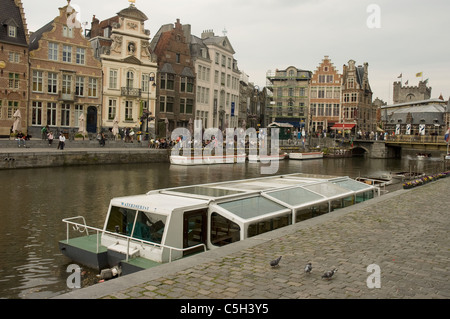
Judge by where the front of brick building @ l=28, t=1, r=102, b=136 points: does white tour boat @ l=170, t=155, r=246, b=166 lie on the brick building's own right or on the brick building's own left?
on the brick building's own left

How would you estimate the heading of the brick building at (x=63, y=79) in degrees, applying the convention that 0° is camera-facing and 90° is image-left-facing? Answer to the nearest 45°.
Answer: approximately 0°

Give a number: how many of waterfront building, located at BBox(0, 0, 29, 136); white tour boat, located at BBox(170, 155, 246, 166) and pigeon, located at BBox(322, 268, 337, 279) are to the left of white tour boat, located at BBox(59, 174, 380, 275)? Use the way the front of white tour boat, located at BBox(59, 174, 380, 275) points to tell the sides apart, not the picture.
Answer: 1

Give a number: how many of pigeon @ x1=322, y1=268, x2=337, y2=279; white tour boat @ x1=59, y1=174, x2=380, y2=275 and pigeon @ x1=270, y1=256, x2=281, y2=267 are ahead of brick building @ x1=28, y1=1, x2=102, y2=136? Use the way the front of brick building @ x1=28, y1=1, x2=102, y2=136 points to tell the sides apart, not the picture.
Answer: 3

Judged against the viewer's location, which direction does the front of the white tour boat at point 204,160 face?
facing to the left of the viewer

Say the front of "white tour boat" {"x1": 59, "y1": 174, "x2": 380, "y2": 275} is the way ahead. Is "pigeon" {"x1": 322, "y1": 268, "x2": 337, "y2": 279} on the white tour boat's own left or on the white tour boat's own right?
on the white tour boat's own left

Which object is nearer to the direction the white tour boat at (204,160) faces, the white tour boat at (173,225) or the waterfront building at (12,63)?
the waterfront building

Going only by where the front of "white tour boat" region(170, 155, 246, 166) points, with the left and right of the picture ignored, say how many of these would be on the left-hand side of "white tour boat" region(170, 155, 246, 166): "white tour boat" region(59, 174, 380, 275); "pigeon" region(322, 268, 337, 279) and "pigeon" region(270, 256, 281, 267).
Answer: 3

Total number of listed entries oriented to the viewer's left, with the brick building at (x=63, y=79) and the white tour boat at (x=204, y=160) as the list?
1
